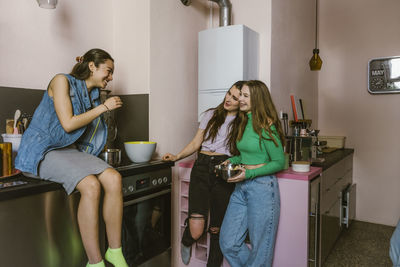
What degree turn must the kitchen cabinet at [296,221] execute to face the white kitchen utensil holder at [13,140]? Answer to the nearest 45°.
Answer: approximately 135° to its right

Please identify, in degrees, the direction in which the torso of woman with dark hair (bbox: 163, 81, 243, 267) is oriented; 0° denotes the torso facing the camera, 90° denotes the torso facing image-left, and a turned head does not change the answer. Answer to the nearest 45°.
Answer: approximately 0°

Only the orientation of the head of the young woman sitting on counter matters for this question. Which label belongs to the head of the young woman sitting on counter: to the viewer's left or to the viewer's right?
to the viewer's right

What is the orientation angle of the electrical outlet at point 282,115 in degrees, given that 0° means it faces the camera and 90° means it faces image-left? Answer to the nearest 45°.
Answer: approximately 315°

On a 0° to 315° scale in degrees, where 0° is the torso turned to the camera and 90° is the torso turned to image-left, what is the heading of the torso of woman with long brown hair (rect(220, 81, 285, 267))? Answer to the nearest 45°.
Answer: approximately 45°
